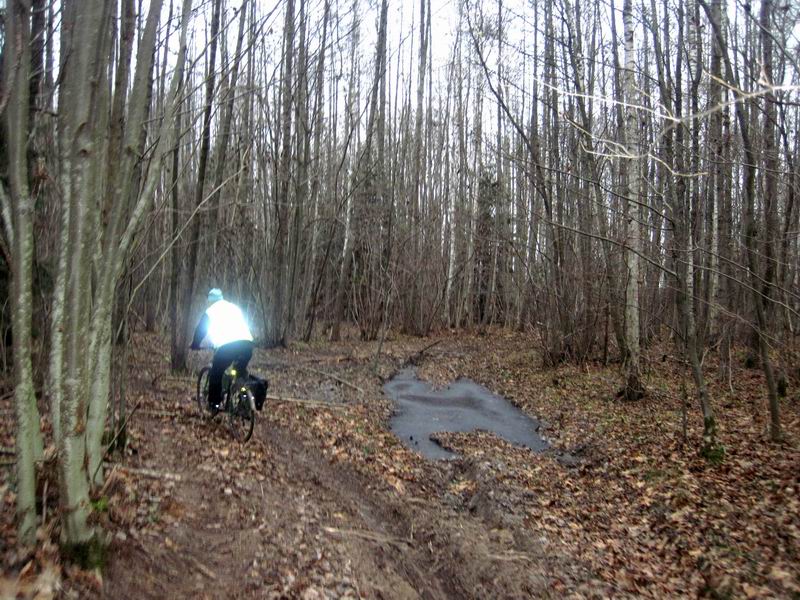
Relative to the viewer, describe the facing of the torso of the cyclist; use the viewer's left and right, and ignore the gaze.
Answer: facing away from the viewer and to the left of the viewer
